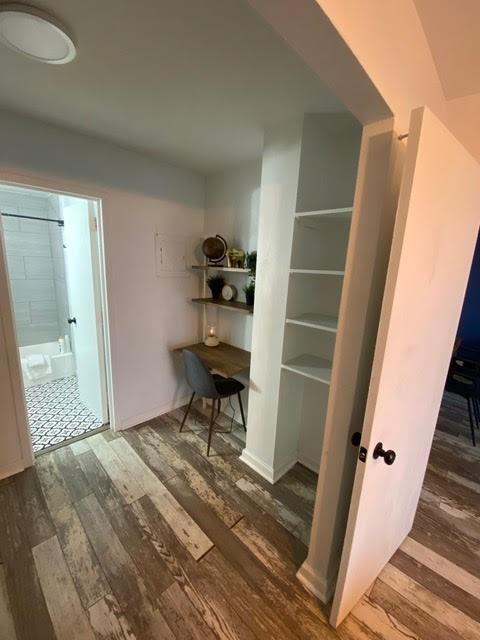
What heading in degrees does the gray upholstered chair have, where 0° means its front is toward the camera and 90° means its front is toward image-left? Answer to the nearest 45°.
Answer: approximately 225°

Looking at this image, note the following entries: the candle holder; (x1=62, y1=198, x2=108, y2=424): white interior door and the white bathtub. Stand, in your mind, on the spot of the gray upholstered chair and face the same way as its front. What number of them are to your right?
0

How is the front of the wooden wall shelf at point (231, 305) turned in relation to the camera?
facing the viewer and to the left of the viewer

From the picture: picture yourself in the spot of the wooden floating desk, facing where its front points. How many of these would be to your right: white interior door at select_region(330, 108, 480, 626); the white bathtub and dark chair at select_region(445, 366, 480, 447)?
1

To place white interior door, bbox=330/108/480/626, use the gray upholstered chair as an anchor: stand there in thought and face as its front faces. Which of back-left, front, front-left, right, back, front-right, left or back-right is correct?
right

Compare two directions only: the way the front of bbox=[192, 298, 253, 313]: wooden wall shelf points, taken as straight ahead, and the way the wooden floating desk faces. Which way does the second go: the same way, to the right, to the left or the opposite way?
the same way

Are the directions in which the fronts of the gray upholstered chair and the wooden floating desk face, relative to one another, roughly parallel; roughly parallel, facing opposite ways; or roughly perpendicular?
roughly parallel, facing opposite ways

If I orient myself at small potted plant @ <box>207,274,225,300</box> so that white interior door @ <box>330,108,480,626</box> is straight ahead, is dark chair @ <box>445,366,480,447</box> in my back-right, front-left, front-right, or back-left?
front-left

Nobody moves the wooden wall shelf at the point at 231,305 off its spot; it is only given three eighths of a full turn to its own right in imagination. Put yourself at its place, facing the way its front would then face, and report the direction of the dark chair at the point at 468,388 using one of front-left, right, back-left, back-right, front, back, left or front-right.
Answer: right
